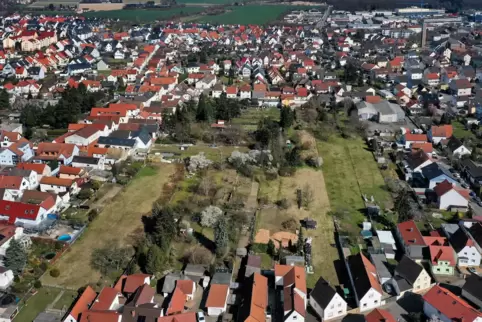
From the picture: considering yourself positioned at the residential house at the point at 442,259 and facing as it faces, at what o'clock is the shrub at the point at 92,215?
The shrub is roughly at 3 o'clock from the residential house.

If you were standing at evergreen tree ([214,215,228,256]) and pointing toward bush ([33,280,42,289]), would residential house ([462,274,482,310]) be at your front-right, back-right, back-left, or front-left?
back-left

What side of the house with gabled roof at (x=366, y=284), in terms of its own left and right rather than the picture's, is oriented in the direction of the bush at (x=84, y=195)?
right

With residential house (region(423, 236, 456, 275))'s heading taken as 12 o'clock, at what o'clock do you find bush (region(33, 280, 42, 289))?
The bush is roughly at 2 o'clock from the residential house.

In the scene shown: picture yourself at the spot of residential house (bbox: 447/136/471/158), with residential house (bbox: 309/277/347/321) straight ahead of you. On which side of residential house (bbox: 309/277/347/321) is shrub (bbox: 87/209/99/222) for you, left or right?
right

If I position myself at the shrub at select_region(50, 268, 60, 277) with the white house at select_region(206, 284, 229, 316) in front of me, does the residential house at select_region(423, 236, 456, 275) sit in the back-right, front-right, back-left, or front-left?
front-left

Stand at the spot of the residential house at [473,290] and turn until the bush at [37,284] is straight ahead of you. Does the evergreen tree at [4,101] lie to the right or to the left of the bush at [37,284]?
right

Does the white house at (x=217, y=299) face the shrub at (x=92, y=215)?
no

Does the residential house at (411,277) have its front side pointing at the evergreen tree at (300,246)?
no

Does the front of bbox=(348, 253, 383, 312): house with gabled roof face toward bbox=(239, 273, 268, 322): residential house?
no

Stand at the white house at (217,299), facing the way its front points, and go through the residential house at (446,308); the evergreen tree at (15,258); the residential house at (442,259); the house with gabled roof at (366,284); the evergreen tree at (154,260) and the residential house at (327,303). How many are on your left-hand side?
4

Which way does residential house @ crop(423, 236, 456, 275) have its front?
toward the camera

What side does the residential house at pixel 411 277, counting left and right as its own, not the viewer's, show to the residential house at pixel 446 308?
front

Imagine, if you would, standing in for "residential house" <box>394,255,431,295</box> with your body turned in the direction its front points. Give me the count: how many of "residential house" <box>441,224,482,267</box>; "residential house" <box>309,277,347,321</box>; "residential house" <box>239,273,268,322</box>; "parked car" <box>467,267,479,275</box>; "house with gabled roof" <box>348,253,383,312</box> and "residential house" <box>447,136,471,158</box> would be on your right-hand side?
3

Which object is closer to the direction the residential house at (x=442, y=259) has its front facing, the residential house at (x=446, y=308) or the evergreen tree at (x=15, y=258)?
the residential house

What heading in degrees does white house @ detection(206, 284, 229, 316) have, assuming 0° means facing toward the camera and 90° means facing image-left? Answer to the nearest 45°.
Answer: approximately 0°

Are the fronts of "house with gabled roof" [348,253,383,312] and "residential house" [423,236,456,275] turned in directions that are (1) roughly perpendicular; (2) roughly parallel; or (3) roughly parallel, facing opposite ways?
roughly parallel

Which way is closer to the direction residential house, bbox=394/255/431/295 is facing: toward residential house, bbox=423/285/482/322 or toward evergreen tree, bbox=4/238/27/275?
the residential house

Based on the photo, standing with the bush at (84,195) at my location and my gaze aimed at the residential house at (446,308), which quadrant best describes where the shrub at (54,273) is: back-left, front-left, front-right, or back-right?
front-right

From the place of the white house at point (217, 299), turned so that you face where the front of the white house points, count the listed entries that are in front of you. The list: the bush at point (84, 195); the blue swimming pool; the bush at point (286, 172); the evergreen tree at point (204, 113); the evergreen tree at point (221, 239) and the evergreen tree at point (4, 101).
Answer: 0

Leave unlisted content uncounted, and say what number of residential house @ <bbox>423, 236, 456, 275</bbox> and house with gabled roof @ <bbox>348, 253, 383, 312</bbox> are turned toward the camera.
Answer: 2
